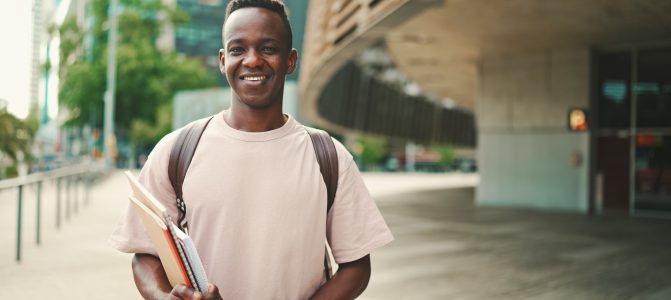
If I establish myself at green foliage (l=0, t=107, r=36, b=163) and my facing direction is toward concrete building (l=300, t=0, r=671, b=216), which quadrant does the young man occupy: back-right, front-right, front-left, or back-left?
front-right

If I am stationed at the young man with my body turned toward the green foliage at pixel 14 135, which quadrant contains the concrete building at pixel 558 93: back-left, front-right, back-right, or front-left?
front-right

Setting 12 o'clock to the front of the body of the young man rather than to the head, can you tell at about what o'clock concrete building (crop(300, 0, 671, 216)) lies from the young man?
The concrete building is roughly at 7 o'clock from the young man.

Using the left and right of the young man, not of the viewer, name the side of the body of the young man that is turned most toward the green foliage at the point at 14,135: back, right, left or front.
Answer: back

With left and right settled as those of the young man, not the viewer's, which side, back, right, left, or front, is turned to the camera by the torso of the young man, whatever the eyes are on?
front

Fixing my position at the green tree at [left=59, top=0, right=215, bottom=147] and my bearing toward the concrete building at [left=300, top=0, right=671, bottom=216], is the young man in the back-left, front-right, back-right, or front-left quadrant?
front-right

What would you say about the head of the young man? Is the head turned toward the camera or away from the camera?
toward the camera

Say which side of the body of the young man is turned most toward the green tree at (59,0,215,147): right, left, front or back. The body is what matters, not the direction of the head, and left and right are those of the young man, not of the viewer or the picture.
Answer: back
